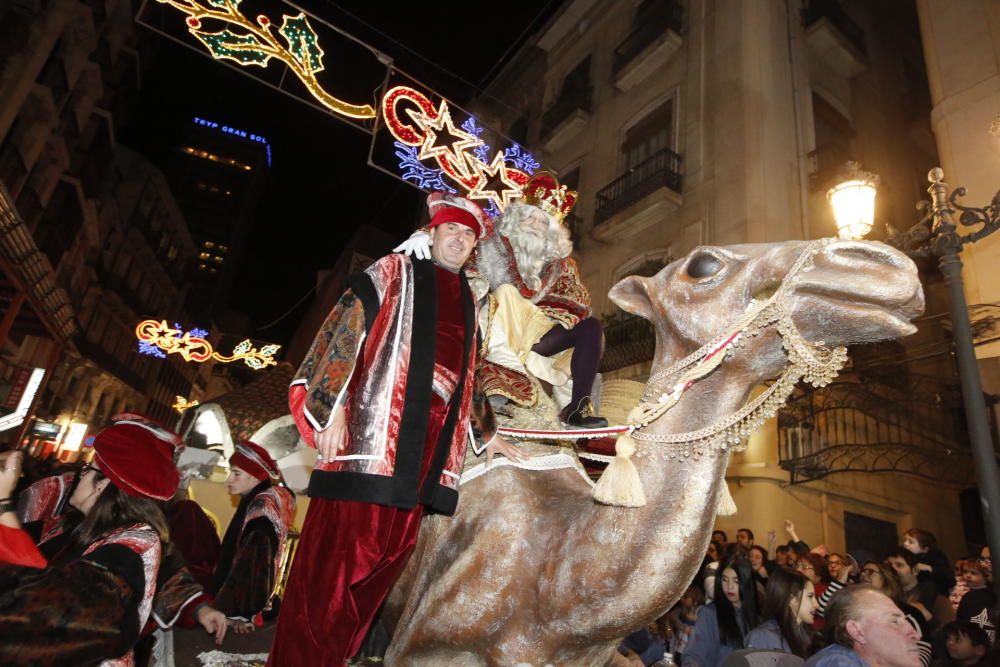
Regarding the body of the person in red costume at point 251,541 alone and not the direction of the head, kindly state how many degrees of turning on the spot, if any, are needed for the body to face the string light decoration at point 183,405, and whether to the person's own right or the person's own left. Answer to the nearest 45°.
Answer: approximately 90° to the person's own right

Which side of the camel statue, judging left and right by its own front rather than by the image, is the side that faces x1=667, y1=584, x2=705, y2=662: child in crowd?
left

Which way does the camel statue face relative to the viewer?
to the viewer's right

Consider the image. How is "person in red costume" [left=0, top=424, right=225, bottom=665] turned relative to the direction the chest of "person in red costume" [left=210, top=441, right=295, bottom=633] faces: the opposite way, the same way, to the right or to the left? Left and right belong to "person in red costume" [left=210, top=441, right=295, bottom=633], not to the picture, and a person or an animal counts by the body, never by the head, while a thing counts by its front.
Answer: the same way

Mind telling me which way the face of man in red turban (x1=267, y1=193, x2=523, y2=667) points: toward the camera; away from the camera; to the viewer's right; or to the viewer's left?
toward the camera

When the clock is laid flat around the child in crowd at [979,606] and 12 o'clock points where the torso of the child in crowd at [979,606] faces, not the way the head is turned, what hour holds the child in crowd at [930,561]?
the child in crowd at [930,561] is roughly at 4 o'clock from the child in crowd at [979,606].
